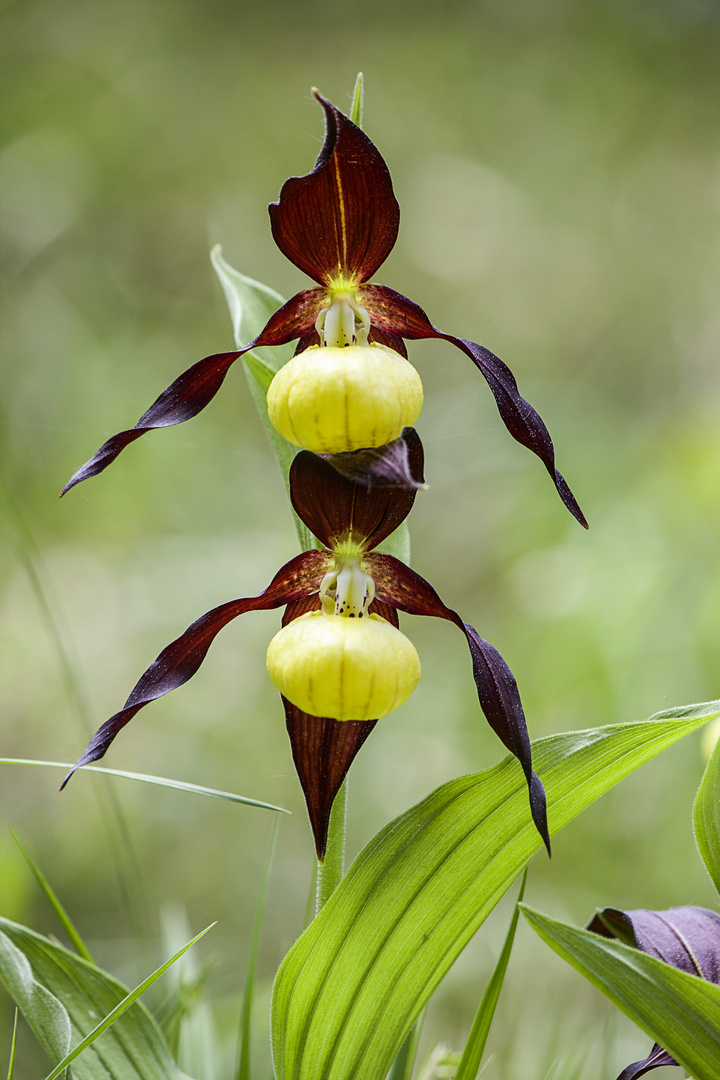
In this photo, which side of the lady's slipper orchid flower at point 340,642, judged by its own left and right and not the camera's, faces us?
front

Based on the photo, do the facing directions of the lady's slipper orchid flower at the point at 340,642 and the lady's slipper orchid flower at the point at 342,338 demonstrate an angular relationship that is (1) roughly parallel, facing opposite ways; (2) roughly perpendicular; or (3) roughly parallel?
roughly parallel

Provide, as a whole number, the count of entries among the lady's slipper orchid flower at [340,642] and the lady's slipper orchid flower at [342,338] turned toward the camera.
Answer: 2

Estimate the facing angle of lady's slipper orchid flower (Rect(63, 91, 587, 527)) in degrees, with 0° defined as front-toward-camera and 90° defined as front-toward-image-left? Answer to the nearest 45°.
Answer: approximately 0°
